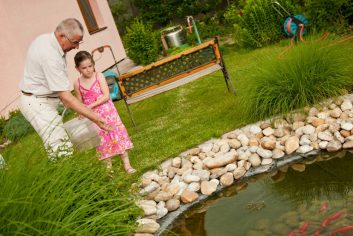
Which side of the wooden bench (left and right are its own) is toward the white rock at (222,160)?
front

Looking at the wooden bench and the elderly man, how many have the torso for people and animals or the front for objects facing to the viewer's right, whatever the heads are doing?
1

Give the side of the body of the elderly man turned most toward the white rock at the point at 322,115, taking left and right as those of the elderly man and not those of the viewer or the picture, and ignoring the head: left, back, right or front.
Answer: front

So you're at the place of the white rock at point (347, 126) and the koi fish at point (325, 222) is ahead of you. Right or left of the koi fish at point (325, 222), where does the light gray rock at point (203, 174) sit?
right

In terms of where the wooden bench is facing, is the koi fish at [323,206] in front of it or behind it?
in front

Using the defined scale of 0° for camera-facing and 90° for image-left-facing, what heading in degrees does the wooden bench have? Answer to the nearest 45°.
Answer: approximately 0°

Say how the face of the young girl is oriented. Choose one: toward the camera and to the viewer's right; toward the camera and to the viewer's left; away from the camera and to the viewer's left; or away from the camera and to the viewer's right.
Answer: toward the camera and to the viewer's right

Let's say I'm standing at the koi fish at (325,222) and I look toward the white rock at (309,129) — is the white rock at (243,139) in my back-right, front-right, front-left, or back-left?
front-left

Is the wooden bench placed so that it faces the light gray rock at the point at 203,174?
yes

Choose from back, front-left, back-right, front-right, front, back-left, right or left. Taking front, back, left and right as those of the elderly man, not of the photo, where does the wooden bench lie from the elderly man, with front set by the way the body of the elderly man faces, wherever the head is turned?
front-left

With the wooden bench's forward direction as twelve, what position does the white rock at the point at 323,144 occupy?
The white rock is roughly at 11 o'clock from the wooden bench.

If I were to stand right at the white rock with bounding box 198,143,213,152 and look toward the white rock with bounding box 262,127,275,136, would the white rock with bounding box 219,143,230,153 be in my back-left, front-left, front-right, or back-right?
front-right

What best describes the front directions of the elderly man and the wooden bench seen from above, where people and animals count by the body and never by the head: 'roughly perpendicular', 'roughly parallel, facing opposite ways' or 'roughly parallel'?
roughly perpendicular

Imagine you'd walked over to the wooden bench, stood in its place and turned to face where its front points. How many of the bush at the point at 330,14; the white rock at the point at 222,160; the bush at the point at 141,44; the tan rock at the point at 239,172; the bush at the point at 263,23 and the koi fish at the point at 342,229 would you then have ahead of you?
3

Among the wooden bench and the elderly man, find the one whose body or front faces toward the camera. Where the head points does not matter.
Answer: the wooden bench

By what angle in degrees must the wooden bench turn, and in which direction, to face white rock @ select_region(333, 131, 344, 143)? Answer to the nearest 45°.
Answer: approximately 45° to its left

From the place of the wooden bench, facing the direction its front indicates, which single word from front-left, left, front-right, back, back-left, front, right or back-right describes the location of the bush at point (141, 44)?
back

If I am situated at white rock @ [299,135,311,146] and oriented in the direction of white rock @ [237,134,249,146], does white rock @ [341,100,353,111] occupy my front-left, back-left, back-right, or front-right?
back-right

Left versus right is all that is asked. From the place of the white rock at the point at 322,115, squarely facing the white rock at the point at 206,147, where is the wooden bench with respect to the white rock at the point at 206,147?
right

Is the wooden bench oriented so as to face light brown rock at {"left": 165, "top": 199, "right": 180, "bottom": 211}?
yes

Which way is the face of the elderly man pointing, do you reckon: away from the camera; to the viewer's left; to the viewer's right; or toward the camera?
to the viewer's right

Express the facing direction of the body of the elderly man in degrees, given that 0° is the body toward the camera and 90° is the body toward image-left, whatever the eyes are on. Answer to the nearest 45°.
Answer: approximately 270°
